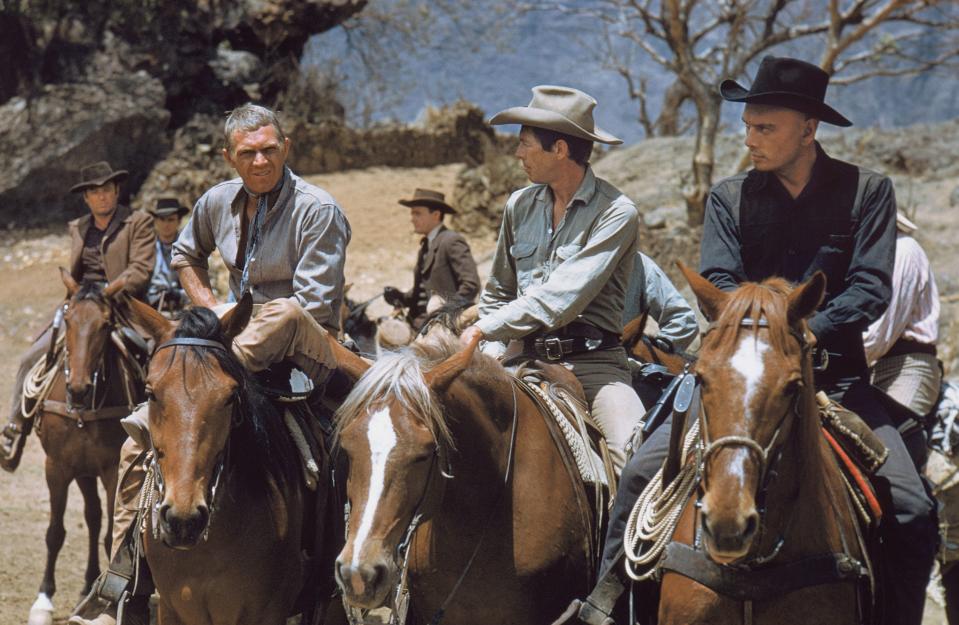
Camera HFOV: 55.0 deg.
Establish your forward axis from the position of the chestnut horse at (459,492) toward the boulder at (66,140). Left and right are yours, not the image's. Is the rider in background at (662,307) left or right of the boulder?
right

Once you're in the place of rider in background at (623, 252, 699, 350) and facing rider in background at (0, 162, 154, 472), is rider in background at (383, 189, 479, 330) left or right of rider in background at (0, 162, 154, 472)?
right

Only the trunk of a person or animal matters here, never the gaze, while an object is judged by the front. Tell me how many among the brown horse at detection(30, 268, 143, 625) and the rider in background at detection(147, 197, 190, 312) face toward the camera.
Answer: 2

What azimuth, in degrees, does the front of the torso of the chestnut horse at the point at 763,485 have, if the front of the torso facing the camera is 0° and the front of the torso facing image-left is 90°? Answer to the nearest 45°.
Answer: approximately 0°

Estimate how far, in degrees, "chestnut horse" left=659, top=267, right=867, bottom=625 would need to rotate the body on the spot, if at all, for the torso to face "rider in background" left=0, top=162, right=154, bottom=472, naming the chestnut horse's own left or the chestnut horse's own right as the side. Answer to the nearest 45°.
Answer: approximately 135° to the chestnut horse's own right

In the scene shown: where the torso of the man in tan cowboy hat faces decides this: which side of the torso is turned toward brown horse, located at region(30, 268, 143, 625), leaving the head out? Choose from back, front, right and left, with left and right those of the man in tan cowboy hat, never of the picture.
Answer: right

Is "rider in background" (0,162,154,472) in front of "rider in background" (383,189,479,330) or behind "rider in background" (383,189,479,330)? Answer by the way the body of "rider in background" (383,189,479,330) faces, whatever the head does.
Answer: in front

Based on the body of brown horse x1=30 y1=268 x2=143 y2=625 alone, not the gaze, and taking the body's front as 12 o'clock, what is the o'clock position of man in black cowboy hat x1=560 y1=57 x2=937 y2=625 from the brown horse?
The man in black cowboy hat is roughly at 11 o'clock from the brown horse.

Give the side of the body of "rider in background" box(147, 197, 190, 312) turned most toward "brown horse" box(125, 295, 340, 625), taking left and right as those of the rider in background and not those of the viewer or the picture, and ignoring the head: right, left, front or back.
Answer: front

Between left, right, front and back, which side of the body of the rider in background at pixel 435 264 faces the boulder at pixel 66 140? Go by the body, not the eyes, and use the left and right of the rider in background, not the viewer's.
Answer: right
